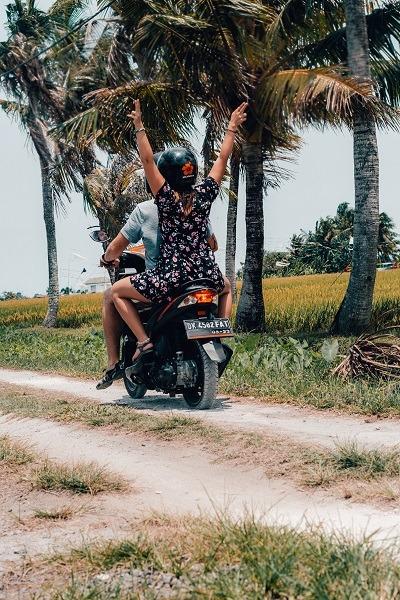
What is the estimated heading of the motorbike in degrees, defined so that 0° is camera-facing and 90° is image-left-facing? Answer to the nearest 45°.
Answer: approximately 135°

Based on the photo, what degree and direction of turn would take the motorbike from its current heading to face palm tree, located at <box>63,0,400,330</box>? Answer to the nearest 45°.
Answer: approximately 45° to its right

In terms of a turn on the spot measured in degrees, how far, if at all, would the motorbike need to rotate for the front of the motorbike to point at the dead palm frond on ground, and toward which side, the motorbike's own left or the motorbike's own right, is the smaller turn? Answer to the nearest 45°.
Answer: approximately 135° to the motorbike's own right
